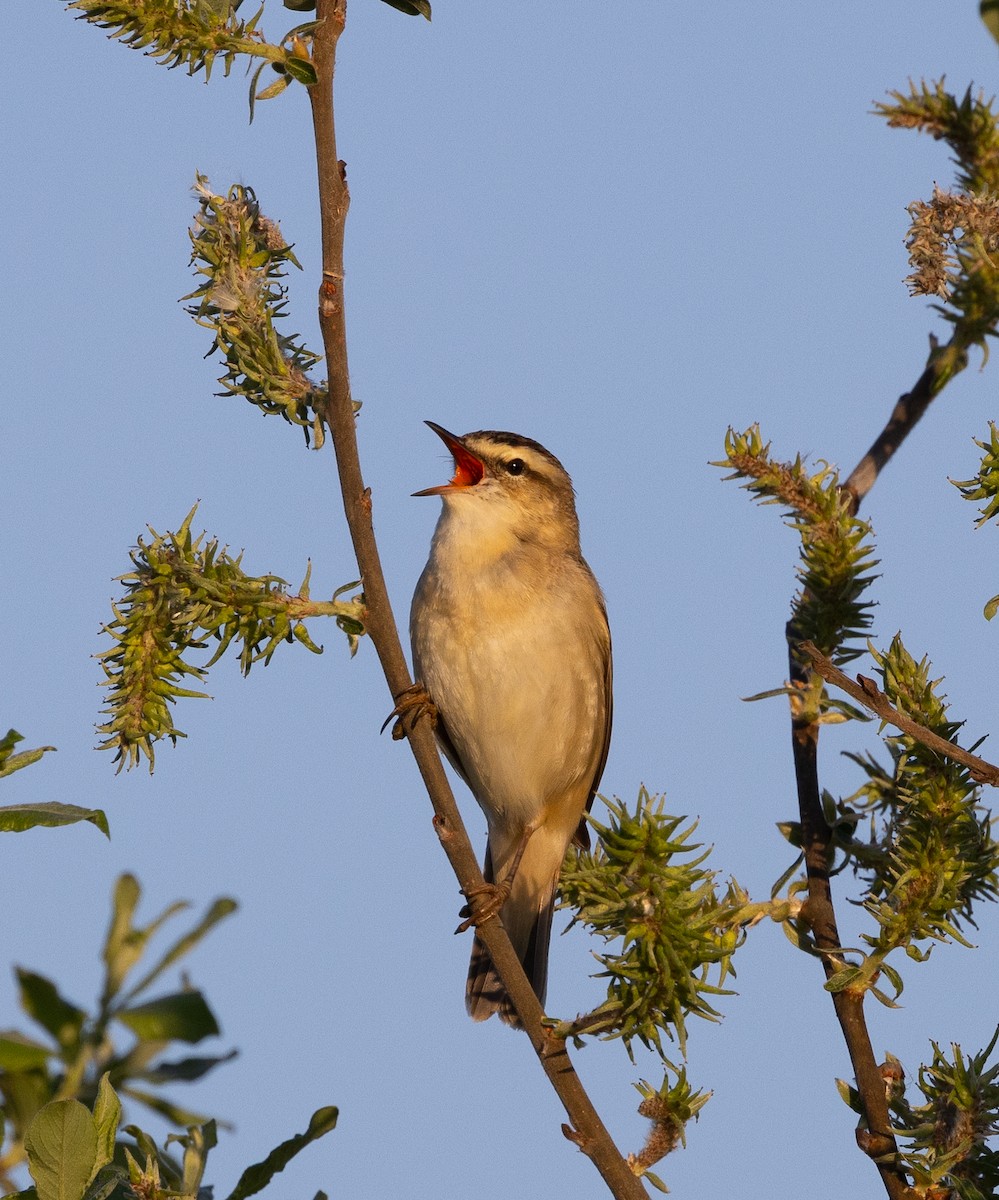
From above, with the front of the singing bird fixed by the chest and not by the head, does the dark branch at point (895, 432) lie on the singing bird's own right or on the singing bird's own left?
on the singing bird's own left

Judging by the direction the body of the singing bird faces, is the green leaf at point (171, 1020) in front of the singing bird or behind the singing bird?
in front

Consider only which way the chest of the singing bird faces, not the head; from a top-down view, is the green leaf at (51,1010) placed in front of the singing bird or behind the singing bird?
in front

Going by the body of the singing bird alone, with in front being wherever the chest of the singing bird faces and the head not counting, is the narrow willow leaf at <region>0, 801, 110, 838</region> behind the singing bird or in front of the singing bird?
in front

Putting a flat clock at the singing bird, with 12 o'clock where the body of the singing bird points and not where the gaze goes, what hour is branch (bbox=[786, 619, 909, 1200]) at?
The branch is roughly at 8 o'clock from the singing bird.

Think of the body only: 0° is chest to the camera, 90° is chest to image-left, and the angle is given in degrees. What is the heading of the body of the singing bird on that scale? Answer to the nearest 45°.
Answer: approximately 45°
